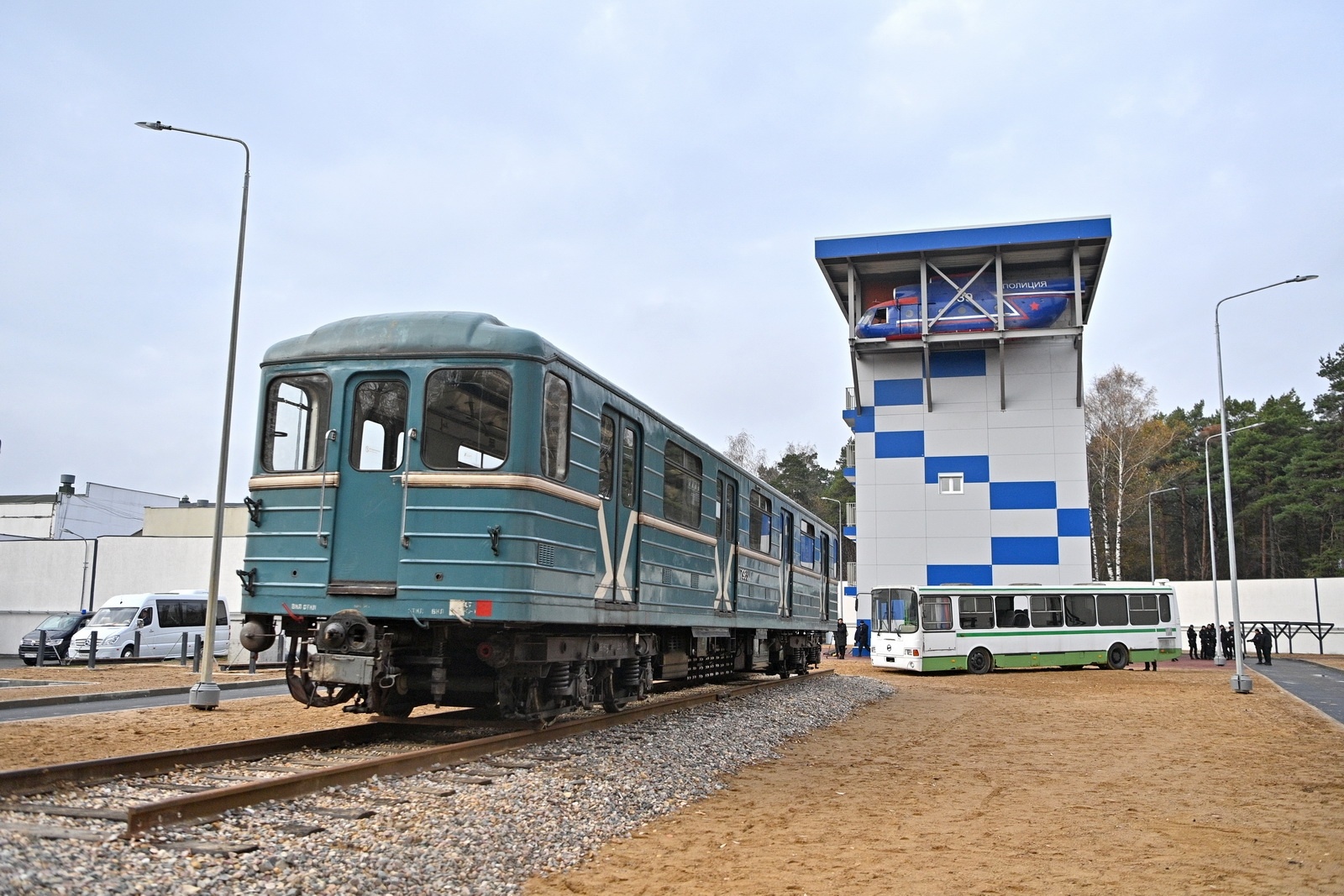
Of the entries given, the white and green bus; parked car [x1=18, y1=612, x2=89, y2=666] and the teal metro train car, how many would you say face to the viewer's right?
0

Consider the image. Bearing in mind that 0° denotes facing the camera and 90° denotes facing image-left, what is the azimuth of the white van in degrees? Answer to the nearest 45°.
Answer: approximately 45°

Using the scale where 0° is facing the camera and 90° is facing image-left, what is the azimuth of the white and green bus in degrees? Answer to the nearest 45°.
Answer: approximately 45°

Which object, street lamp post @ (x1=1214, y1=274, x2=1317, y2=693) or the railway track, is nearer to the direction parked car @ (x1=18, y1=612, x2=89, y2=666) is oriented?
the railway track

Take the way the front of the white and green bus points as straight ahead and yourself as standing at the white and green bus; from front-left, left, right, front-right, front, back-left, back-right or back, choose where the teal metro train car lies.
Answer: front-left

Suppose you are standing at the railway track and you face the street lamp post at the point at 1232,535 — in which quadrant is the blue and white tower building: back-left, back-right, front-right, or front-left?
front-left

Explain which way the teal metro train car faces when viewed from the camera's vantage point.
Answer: facing the viewer and to the left of the viewer

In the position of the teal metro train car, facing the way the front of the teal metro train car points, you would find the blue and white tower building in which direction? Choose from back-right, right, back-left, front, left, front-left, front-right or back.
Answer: back

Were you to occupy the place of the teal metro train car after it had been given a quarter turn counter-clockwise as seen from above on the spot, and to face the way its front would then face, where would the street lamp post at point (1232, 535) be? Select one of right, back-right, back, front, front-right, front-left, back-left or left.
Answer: left

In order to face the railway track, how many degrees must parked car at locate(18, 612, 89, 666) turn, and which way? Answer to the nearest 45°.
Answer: approximately 45° to its left

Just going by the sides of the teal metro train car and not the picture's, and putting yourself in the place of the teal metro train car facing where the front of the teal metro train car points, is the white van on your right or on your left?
on your right

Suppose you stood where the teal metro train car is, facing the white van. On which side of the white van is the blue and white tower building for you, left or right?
right

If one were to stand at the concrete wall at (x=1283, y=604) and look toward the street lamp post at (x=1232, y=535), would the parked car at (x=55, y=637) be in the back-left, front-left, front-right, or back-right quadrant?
front-right
